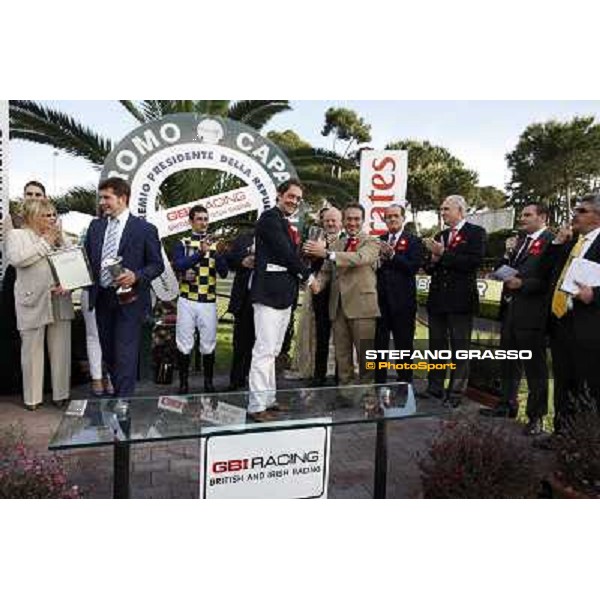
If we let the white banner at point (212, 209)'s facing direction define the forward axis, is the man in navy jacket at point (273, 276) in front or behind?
in front

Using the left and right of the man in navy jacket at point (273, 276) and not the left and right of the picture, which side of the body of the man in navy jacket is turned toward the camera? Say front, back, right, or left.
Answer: right

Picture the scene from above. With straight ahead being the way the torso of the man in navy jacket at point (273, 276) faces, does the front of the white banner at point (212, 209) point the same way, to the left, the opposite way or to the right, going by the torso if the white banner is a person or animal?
to the right

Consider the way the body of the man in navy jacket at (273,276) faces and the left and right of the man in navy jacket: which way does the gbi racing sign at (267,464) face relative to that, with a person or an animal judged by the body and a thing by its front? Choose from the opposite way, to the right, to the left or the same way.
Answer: to the right

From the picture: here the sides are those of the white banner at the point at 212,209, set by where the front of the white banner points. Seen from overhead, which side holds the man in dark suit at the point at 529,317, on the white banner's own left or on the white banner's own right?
on the white banner's own left

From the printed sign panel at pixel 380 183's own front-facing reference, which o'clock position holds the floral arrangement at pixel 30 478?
The floral arrangement is roughly at 1 o'clock from the printed sign panel.

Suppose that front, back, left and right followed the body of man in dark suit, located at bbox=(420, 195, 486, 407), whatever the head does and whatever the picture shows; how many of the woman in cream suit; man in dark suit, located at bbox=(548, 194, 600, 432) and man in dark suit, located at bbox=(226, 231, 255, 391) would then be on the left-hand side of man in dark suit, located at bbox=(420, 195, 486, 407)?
1

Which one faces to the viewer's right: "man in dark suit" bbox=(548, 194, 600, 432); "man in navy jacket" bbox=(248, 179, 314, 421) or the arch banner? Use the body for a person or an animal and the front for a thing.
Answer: the man in navy jacket
